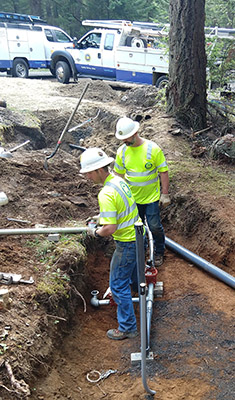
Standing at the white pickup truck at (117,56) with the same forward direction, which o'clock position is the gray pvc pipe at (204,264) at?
The gray pvc pipe is roughly at 9 o'clock from the white pickup truck.

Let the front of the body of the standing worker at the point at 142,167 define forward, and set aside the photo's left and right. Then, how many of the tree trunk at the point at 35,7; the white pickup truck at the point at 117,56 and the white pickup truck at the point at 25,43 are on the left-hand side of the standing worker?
0

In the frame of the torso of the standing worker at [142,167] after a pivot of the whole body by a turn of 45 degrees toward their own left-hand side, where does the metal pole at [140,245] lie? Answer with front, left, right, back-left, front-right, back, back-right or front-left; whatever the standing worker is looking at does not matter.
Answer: front

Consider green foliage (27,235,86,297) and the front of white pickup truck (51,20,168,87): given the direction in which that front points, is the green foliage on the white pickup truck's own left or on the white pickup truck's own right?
on the white pickup truck's own left

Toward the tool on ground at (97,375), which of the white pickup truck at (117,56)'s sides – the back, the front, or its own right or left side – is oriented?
left

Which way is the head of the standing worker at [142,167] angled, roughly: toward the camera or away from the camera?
toward the camera

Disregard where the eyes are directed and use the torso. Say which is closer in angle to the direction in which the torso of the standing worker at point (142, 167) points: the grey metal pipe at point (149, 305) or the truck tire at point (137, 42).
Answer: the grey metal pipe

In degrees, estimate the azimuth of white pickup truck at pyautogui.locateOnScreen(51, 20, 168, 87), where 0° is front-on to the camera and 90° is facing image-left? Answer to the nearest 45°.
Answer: approximately 90°

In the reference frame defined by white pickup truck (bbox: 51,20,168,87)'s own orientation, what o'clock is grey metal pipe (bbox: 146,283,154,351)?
The grey metal pipe is roughly at 9 o'clock from the white pickup truck.

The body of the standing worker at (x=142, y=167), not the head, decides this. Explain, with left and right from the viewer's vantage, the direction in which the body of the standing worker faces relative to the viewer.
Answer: facing the viewer and to the left of the viewer

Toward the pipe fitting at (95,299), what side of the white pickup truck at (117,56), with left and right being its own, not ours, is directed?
left

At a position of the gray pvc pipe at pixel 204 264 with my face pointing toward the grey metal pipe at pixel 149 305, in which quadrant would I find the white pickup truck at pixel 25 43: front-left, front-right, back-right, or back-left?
back-right

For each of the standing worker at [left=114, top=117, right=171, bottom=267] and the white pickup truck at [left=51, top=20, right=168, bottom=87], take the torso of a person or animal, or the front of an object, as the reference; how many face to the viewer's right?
0

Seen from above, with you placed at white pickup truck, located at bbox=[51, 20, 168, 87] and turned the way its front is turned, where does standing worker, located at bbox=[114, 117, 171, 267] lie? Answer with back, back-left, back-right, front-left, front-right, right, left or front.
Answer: left

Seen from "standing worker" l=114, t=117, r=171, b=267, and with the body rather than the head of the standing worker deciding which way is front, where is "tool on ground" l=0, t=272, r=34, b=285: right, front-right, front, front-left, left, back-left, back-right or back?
front

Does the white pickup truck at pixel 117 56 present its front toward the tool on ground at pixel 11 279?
no

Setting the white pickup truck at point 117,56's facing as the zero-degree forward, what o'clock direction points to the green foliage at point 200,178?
The green foliage is roughly at 9 o'clock from the white pickup truck.
